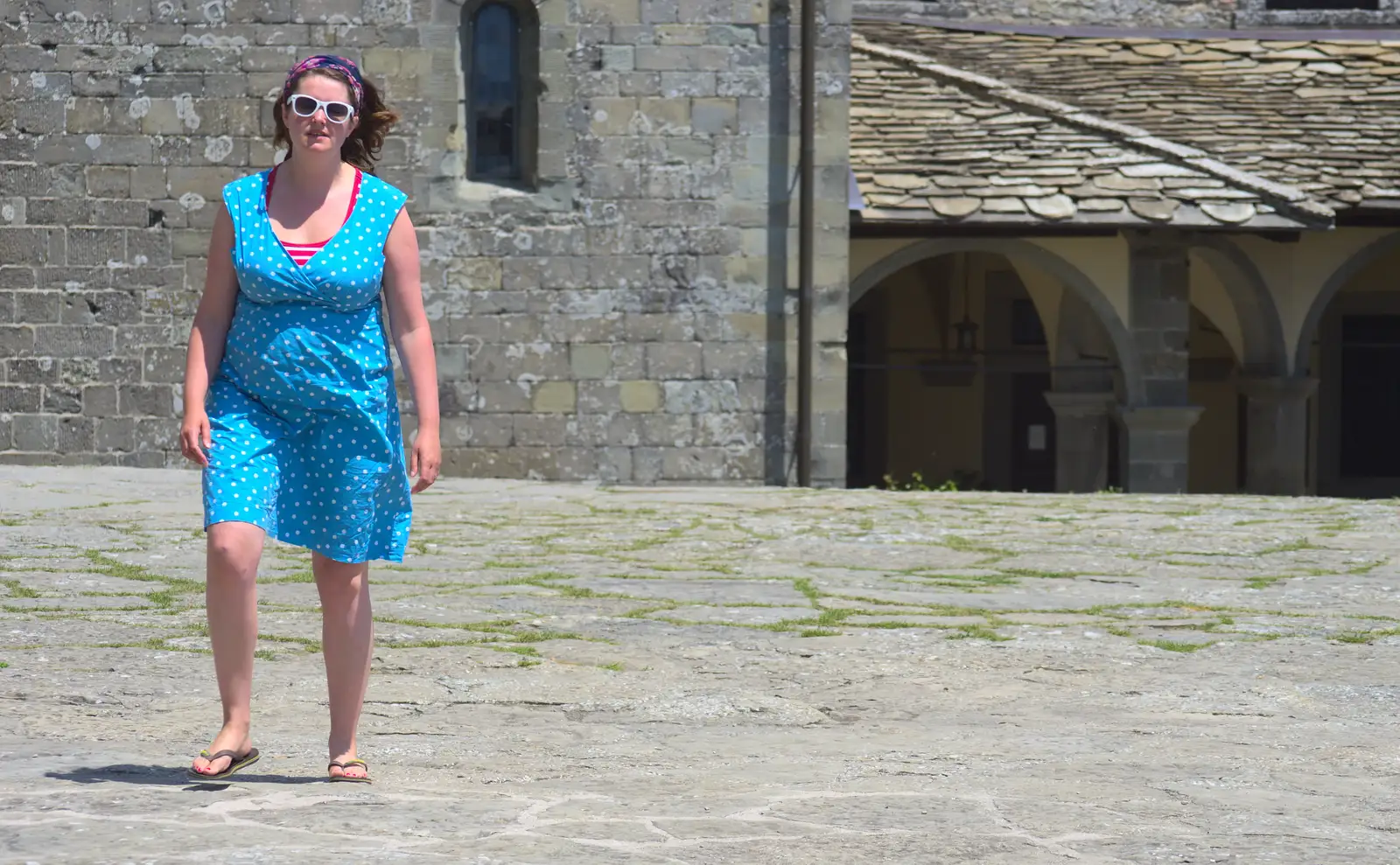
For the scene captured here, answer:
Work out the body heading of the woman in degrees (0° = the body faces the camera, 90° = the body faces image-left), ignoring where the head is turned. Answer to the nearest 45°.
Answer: approximately 0°
